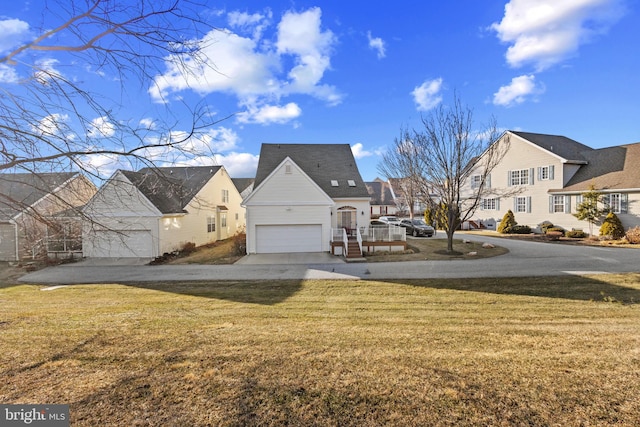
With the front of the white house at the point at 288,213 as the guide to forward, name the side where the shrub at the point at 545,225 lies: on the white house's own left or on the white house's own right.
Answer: on the white house's own left

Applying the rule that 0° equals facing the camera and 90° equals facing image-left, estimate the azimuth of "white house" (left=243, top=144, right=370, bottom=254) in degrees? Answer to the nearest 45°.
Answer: approximately 0°

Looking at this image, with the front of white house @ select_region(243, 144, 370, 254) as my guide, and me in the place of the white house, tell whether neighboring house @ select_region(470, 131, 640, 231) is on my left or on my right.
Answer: on my left

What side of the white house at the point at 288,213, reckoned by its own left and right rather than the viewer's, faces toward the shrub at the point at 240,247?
right

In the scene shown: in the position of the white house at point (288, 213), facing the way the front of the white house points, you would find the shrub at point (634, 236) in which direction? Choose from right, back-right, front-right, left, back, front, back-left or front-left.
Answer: left

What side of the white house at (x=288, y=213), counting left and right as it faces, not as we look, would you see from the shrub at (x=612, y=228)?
left

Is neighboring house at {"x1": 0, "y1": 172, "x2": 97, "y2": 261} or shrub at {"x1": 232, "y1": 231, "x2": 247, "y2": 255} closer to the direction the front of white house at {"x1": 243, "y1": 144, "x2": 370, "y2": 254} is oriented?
the shrub

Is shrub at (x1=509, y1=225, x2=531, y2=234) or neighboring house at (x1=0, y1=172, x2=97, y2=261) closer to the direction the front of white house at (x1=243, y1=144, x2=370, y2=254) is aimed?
the neighboring house

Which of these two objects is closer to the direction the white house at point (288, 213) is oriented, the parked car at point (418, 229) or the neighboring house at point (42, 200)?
the neighboring house

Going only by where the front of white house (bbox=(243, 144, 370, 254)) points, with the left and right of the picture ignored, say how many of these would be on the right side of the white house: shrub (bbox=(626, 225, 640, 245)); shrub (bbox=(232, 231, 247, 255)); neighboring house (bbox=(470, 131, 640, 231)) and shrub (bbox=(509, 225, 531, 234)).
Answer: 1
